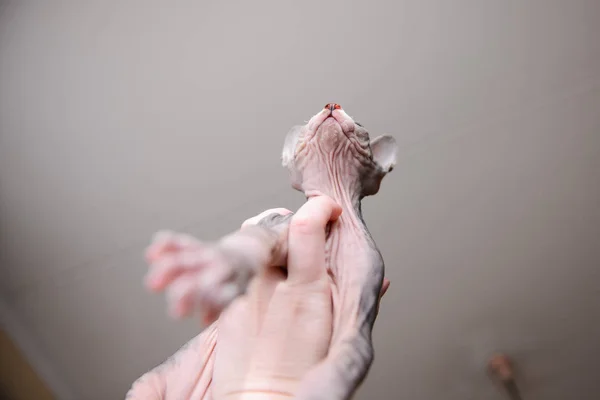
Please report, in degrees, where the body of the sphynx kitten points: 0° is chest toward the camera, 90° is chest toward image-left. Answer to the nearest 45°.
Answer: approximately 0°
